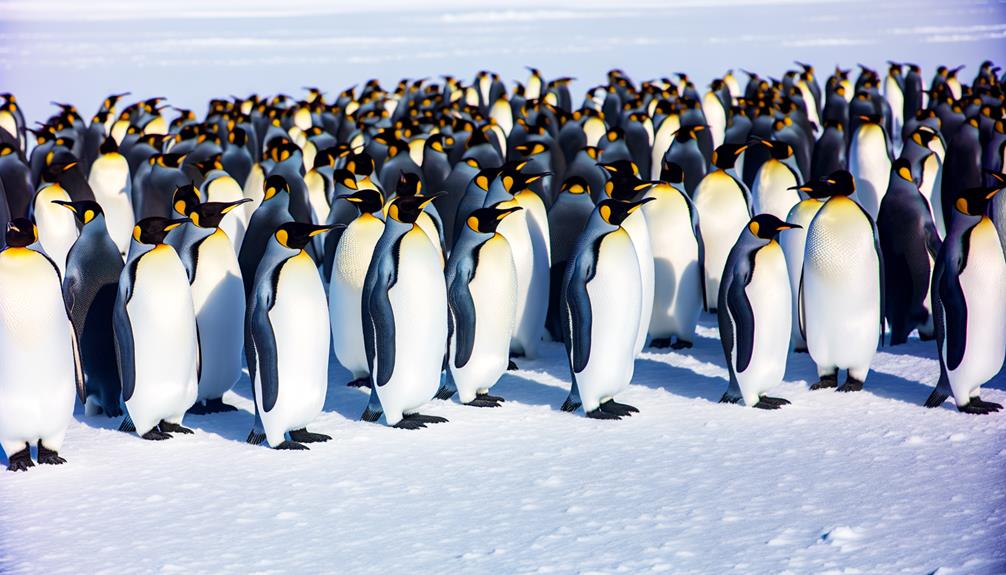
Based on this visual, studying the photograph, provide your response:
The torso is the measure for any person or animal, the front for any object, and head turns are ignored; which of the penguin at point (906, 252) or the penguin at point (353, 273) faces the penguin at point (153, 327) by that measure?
the penguin at point (353, 273)

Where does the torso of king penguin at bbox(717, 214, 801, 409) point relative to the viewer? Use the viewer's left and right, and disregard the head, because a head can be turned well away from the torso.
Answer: facing the viewer and to the right of the viewer

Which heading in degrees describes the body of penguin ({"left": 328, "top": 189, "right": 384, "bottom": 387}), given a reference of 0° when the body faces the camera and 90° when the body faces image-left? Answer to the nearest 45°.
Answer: approximately 45°

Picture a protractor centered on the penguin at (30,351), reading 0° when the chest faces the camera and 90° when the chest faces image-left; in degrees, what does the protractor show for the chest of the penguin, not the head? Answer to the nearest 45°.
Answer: approximately 0°

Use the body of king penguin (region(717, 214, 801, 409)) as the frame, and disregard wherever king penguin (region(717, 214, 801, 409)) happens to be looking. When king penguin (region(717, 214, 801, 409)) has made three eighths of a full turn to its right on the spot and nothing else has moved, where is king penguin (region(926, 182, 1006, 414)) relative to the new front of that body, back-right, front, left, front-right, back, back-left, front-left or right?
back

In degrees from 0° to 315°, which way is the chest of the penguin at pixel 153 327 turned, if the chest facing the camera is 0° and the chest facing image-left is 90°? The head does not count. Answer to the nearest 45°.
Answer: approximately 315°

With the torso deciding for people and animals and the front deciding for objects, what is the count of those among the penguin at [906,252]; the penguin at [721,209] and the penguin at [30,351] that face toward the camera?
2

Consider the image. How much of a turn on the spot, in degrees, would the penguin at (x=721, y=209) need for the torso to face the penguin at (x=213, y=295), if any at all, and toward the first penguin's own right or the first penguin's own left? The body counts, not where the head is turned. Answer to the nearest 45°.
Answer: approximately 45° to the first penguin's own right

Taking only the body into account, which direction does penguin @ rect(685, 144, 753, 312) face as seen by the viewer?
toward the camera

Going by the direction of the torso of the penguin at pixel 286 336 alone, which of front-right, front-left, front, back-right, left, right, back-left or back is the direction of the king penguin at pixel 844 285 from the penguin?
front-left

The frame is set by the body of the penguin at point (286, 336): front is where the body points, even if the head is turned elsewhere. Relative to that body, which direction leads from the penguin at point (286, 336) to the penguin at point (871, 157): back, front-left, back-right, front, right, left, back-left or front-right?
left

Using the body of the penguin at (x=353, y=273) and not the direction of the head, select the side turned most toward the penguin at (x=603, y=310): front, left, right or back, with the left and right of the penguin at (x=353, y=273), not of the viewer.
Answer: left

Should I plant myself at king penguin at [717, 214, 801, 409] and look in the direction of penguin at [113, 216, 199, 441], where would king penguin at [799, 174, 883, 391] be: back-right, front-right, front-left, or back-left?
back-right

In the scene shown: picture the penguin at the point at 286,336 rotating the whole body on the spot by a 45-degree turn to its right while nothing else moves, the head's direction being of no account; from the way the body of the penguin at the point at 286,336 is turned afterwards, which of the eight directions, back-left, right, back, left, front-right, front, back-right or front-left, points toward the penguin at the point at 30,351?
right

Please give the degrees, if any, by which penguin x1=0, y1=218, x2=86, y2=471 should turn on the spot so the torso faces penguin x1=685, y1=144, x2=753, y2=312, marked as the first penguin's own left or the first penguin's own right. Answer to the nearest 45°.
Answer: approximately 90° to the first penguin's own left

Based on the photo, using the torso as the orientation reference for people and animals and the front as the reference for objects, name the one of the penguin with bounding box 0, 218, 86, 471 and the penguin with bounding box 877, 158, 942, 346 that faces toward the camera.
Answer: the penguin with bounding box 0, 218, 86, 471

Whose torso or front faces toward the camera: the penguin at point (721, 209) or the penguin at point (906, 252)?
the penguin at point (721, 209)
